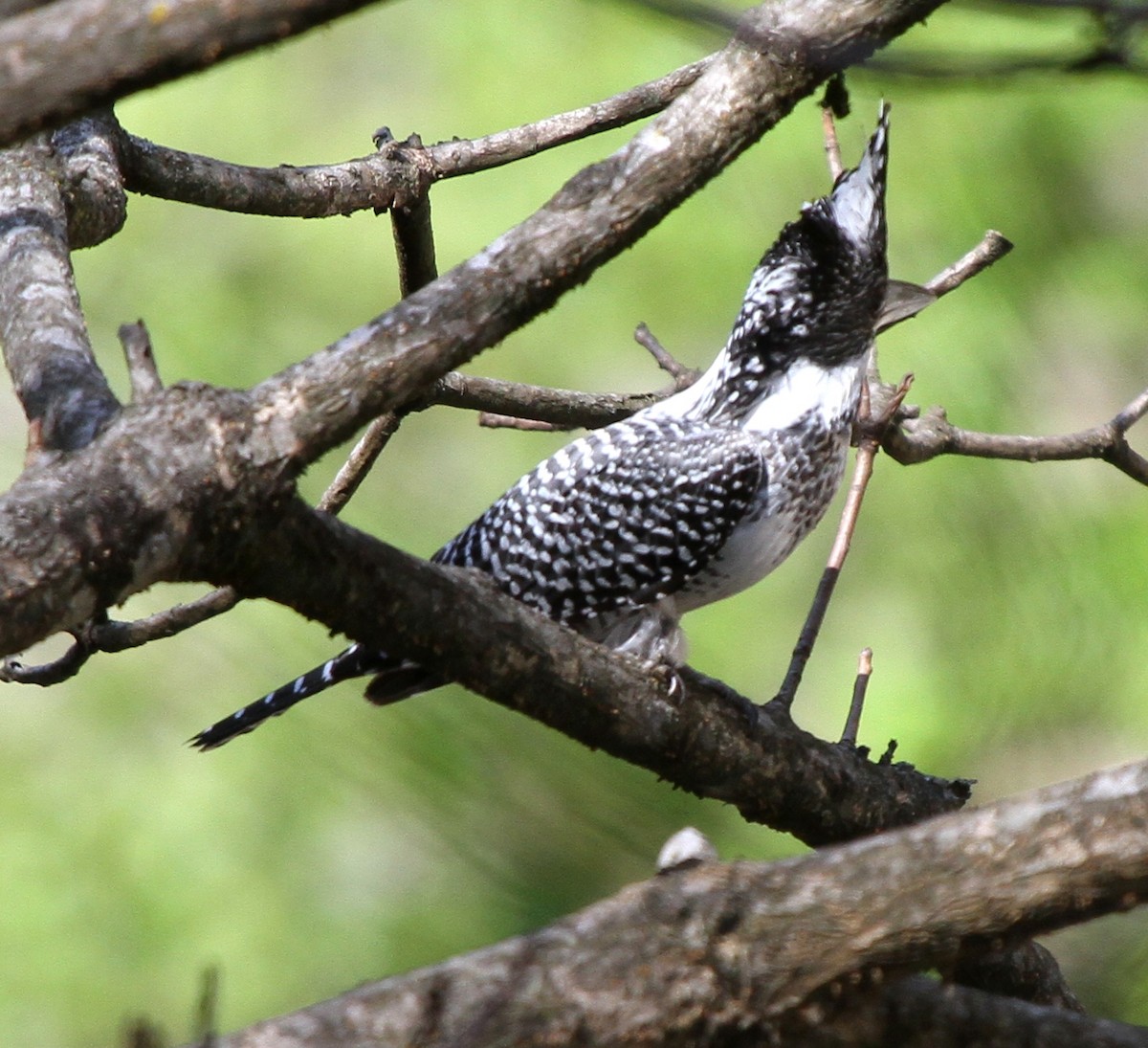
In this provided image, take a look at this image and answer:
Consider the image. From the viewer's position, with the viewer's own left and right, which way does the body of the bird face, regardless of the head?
facing to the right of the viewer

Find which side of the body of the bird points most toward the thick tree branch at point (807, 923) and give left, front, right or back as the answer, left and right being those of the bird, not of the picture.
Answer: right

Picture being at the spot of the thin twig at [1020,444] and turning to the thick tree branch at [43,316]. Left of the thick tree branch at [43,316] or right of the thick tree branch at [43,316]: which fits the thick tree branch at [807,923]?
left
